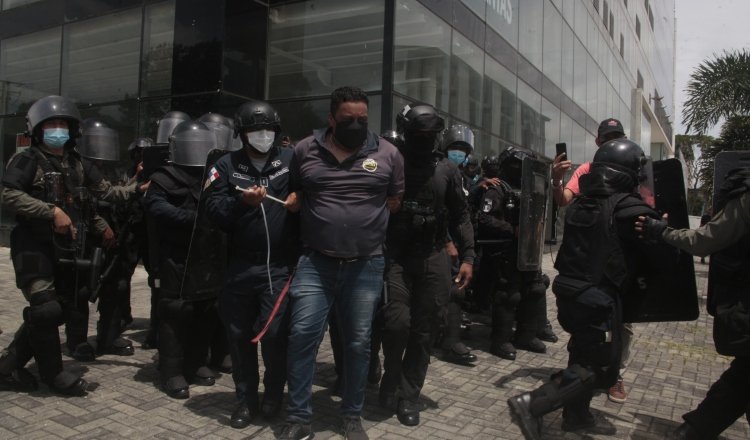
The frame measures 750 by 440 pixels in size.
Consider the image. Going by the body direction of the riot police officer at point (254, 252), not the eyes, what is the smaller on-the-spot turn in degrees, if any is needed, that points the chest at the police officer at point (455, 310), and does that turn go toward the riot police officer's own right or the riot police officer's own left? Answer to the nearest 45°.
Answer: approximately 135° to the riot police officer's own left

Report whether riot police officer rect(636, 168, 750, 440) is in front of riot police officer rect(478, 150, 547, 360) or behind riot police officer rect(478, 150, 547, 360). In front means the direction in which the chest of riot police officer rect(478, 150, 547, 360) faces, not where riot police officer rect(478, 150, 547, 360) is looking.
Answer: in front

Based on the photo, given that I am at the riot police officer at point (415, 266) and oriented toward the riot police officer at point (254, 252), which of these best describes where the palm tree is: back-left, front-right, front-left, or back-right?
back-right

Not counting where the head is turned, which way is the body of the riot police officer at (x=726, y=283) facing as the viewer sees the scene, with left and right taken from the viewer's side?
facing to the left of the viewer

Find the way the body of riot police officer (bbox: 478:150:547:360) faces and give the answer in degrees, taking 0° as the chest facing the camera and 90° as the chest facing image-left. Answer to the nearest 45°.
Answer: approximately 315°

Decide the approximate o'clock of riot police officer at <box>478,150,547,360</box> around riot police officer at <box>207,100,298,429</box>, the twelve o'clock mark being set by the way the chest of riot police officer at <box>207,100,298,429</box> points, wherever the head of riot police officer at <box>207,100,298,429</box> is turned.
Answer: riot police officer at <box>478,150,547,360</box> is roughly at 8 o'clock from riot police officer at <box>207,100,298,429</box>.

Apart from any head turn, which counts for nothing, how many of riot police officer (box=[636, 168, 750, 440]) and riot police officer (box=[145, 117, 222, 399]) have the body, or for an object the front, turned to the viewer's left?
1

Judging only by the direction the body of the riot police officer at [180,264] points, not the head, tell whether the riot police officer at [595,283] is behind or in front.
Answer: in front
